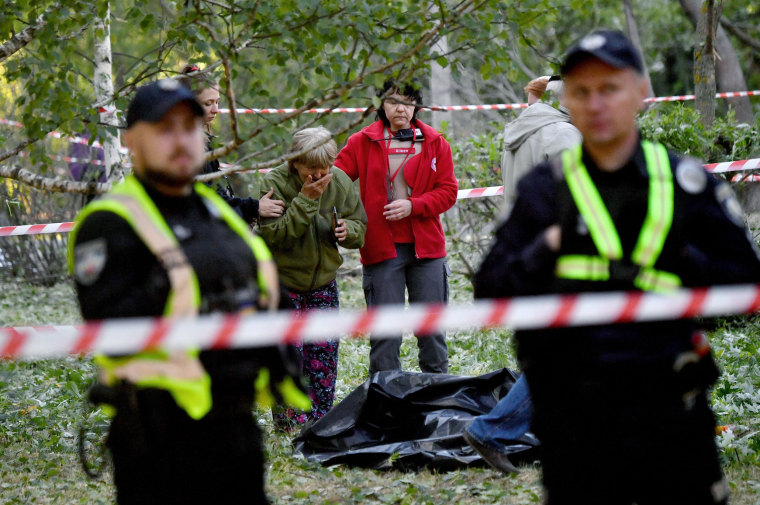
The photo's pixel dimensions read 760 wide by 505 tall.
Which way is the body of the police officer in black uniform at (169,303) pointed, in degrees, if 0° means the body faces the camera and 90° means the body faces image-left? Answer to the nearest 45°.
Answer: approximately 315°

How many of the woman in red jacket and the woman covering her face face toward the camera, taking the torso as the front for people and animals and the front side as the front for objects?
2

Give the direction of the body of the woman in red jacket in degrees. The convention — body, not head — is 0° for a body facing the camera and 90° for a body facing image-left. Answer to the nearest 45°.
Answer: approximately 0°

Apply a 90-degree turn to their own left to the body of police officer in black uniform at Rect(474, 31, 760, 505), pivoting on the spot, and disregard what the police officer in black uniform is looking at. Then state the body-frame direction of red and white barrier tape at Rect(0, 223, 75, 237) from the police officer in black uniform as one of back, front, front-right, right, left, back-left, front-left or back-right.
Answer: back-left

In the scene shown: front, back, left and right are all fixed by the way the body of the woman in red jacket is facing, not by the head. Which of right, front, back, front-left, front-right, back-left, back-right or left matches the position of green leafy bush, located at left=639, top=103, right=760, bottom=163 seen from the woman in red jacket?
back-left

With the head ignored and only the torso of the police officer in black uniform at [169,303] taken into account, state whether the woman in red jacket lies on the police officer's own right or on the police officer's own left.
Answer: on the police officer's own left

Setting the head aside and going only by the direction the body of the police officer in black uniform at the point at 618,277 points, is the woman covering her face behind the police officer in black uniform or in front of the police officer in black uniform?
behind

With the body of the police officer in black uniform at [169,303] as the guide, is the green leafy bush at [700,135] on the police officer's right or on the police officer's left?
on the police officer's left

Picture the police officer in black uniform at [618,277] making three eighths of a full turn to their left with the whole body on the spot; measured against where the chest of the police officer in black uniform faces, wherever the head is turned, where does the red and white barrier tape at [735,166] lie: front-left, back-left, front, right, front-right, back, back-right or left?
front-left
